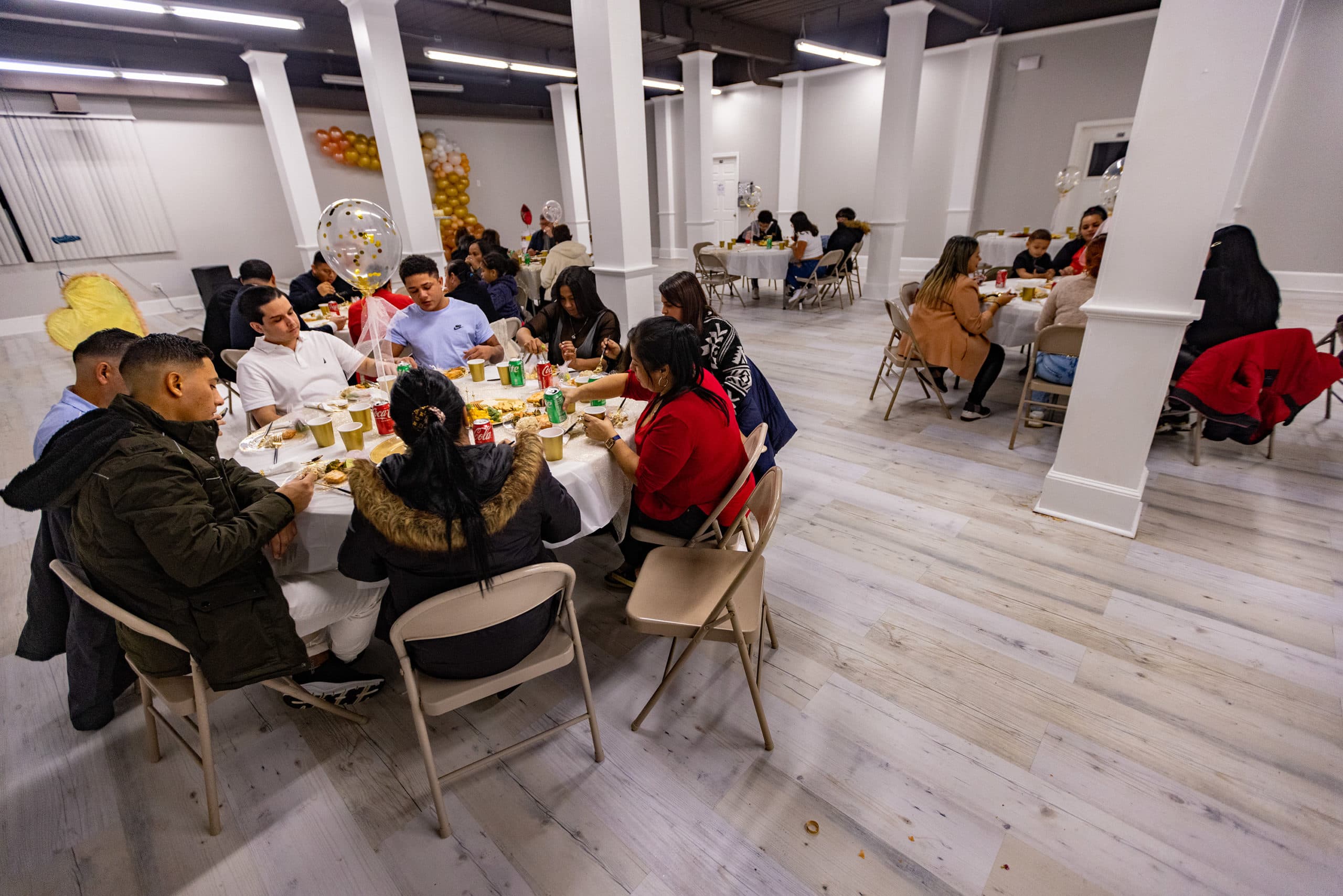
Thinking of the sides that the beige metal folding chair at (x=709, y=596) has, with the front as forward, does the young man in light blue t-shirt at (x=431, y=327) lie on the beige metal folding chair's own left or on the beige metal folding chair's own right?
on the beige metal folding chair's own right

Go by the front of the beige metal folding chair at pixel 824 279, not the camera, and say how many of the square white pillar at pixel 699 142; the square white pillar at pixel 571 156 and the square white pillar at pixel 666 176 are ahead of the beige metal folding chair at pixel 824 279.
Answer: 3

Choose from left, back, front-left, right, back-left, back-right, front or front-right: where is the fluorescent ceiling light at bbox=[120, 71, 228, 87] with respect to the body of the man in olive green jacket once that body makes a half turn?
right

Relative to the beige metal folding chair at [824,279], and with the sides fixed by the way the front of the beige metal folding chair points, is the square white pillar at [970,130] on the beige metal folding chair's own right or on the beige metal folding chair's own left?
on the beige metal folding chair's own right

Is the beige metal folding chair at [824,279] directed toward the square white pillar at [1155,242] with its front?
no

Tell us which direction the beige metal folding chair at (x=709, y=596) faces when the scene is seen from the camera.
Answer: facing to the left of the viewer

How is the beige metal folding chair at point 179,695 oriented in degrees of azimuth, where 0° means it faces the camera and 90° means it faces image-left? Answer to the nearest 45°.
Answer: approximately 225°

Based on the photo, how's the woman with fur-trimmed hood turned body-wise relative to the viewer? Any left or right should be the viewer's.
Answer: facing away from the viewer

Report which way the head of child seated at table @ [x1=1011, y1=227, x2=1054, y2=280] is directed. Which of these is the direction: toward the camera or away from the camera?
toward the camera

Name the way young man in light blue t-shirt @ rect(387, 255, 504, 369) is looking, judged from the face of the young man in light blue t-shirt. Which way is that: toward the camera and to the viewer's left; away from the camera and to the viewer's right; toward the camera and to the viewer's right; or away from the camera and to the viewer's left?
toward the camera and to the viewer's left

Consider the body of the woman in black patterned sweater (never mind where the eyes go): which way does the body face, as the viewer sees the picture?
to the viewer's left

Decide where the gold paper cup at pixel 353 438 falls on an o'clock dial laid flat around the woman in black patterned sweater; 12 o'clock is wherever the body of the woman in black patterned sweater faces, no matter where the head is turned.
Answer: The gold paper cup is roughly at 11 o'clock from the woman in black patterned sweater.

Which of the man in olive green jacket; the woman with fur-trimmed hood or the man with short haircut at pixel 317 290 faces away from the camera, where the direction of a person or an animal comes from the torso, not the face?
the woman with fur-trimmed hood

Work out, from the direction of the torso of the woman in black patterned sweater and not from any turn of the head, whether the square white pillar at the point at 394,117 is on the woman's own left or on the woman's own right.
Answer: on the woman's own right

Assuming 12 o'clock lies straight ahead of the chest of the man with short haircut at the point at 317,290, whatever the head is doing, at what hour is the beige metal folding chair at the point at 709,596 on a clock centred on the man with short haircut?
The beige metal folding chair is roughly at 1 o'clock from the man with short haircut.

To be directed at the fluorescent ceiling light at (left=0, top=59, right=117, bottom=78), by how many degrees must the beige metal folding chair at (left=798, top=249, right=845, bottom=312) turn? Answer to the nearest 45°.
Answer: approximately 45° to its left

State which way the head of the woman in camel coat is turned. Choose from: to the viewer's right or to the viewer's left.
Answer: to the viewer's right

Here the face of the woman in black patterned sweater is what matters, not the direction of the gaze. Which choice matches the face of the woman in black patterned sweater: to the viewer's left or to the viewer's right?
to the viewer's left

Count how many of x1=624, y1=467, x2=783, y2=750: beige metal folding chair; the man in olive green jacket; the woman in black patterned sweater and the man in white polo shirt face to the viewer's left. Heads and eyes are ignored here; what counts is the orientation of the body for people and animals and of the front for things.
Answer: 2

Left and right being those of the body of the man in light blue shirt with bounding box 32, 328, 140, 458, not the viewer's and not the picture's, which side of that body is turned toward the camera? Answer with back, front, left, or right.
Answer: right

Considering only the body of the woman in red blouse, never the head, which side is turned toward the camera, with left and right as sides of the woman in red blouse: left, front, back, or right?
left

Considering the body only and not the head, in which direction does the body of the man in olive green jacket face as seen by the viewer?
to the viewer's right
